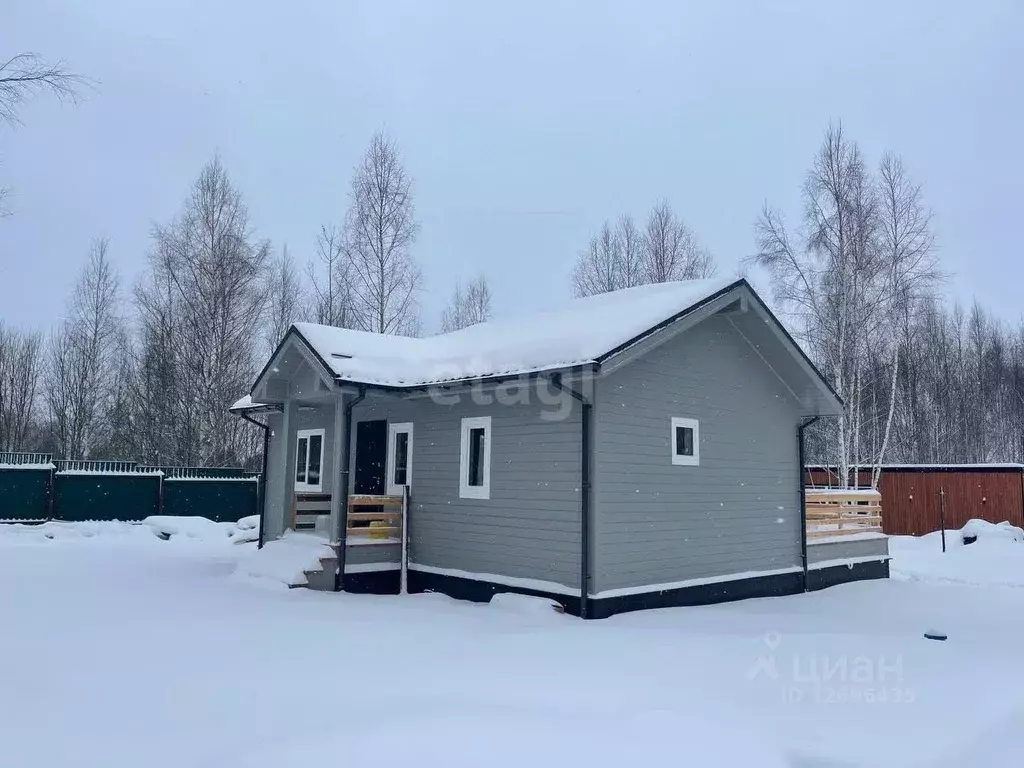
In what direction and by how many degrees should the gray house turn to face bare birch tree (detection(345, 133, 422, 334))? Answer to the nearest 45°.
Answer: approximately 90° to its right

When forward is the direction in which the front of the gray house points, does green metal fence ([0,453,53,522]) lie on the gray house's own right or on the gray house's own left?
on the gray house's own right

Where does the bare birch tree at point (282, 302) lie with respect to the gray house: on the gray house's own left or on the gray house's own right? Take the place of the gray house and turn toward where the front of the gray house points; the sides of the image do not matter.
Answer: on the gray house's own right

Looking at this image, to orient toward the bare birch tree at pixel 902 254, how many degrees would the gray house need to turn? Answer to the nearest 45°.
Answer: approximately 180°

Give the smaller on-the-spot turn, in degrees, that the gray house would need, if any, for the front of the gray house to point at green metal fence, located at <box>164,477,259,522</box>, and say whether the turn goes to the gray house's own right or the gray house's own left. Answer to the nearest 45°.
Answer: approximately 90° to the gray house's own right

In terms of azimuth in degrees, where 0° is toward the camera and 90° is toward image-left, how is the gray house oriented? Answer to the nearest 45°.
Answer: approximately 45°

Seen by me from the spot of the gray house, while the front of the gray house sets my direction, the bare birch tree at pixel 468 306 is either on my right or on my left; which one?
on my right

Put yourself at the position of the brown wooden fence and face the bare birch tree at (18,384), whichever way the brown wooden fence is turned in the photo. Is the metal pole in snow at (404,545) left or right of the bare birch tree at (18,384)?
left

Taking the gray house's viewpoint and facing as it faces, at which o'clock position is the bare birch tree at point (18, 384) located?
The bare birch tree is roughly at 3 o'clock from the gray house.

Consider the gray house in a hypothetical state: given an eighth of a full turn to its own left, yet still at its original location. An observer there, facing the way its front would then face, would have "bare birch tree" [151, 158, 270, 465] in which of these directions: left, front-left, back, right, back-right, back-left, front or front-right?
back-right

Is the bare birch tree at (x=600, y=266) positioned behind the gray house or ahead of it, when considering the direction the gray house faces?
behind

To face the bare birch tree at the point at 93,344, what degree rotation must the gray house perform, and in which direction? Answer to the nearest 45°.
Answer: approximately 90° to its right

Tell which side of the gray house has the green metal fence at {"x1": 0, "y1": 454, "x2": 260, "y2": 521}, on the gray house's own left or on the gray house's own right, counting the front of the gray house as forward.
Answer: on the gray house's own right

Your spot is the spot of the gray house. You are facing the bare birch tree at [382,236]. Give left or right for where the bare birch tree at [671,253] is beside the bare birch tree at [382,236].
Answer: right
